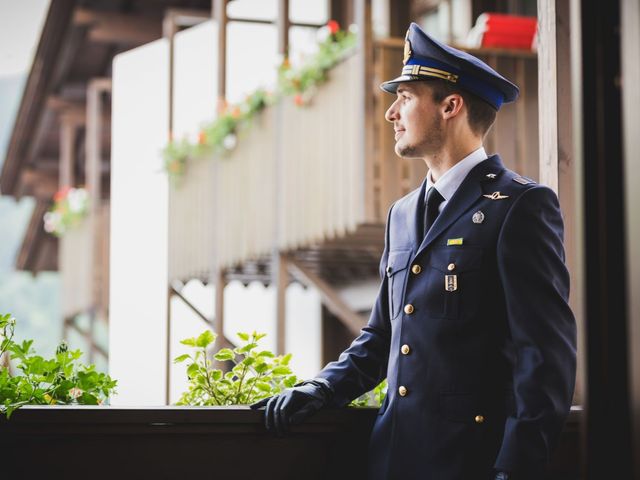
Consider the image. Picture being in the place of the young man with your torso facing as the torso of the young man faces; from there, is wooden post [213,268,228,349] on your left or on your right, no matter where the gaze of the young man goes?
on your right

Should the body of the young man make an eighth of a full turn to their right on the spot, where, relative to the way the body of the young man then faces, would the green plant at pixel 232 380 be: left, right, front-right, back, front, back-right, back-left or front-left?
front-right

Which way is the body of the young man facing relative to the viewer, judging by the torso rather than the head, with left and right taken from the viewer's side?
facing the viewer and to the left of the viewer

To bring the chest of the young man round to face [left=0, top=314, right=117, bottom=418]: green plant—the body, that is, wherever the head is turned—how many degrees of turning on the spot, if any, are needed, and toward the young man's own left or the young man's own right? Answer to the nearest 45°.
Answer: approximately 45° to the young man's own right

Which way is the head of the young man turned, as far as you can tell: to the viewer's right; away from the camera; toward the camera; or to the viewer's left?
to the viewer's left

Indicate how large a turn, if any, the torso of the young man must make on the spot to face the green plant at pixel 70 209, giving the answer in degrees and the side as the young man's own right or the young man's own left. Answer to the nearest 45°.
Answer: approximately 135° to the young man's own right

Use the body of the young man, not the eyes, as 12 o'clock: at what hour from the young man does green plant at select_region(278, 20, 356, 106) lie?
The green plant is roughly at 4 o'clock from the young man.

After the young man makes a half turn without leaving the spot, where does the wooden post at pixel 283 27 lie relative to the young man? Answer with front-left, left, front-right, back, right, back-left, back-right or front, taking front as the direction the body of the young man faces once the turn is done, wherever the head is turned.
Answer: front-left
